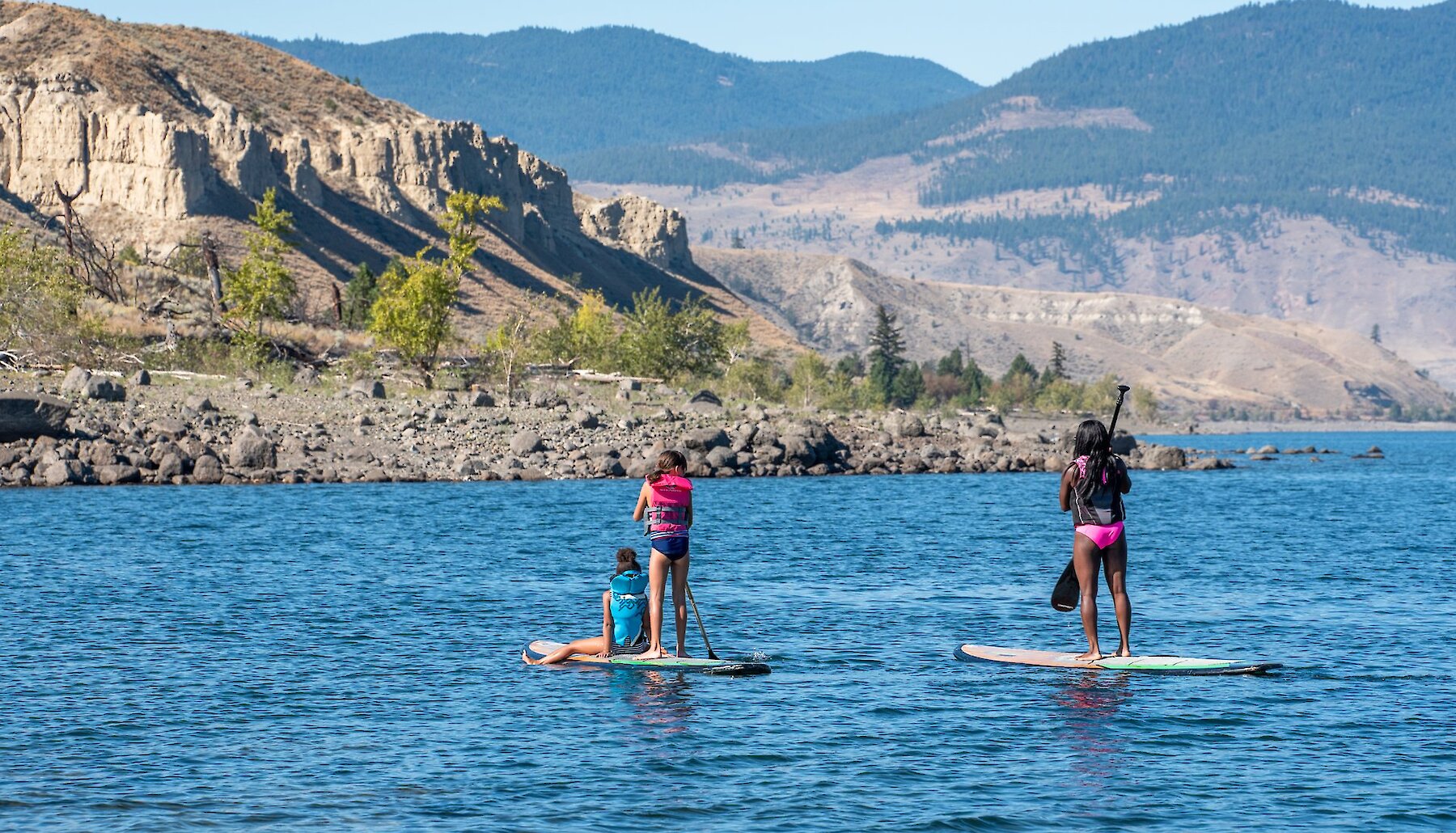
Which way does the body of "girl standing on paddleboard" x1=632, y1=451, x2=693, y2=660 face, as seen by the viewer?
away from the camera

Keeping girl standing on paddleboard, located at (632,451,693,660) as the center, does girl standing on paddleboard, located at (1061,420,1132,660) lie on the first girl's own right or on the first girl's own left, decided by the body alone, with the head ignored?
on the first girl's own right

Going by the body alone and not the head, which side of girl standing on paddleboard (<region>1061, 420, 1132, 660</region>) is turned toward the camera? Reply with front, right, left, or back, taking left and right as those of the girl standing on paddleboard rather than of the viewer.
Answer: back

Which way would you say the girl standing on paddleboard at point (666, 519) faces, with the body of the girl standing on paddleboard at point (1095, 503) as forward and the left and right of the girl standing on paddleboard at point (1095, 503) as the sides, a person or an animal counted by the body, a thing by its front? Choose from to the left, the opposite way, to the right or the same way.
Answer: the same way

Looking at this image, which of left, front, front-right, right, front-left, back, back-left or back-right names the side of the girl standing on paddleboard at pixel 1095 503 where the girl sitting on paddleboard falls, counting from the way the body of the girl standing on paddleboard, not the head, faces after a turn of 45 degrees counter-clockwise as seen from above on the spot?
front-left
